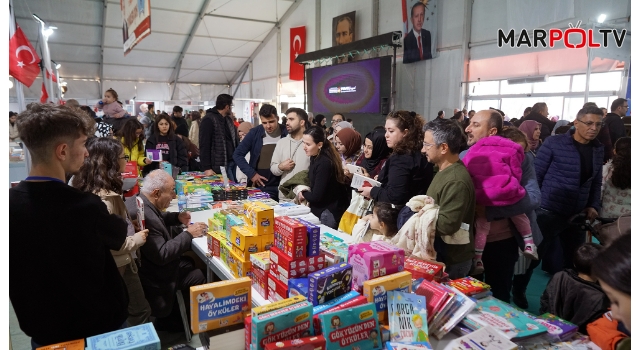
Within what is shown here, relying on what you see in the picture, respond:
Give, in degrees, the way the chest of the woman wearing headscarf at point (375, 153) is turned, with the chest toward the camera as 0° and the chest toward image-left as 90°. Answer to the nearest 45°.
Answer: approximately 45°

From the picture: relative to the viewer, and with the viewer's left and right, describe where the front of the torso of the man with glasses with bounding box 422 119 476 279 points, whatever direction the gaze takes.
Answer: facing to the left of the viewer

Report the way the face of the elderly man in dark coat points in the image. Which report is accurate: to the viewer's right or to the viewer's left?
to the viewer's right

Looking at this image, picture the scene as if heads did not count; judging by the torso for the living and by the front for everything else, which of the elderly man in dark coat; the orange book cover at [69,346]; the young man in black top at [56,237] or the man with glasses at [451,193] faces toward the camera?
the orange book cover

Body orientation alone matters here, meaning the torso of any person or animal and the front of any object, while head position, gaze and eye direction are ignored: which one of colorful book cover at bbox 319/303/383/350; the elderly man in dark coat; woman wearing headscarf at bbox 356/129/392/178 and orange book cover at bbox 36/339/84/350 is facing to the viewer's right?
the elderly man in dark coat

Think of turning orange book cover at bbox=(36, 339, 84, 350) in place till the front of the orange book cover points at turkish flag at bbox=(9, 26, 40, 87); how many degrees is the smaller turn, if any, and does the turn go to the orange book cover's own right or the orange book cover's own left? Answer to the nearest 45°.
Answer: approximately 180°

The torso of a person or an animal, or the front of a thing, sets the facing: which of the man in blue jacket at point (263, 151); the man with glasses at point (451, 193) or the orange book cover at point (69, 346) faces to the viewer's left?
the man with glasses

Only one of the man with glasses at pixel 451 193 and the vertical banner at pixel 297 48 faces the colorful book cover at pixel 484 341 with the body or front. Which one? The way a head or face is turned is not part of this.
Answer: the vertical banner

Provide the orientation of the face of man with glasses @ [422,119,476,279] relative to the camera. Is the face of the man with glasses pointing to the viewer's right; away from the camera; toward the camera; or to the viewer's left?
to the viewer's left

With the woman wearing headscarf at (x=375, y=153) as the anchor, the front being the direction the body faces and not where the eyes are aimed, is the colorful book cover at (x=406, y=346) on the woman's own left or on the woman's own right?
on the woman's own left

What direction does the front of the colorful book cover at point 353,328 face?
toward the camera

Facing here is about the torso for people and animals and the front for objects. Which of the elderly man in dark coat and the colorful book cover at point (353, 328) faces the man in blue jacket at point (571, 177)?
the elderly man in dark coat

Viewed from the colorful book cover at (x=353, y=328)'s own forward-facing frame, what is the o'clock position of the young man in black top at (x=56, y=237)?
The young man in black top is roughly at 3 o'clock from the colorful book cover.

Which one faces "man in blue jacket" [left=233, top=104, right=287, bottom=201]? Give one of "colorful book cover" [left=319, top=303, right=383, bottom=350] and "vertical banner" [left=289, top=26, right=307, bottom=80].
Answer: the vertical banner

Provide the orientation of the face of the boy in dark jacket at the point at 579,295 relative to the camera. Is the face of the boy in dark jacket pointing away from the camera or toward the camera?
away from the camera

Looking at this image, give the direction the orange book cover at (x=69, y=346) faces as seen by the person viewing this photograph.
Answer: facing the viewer
